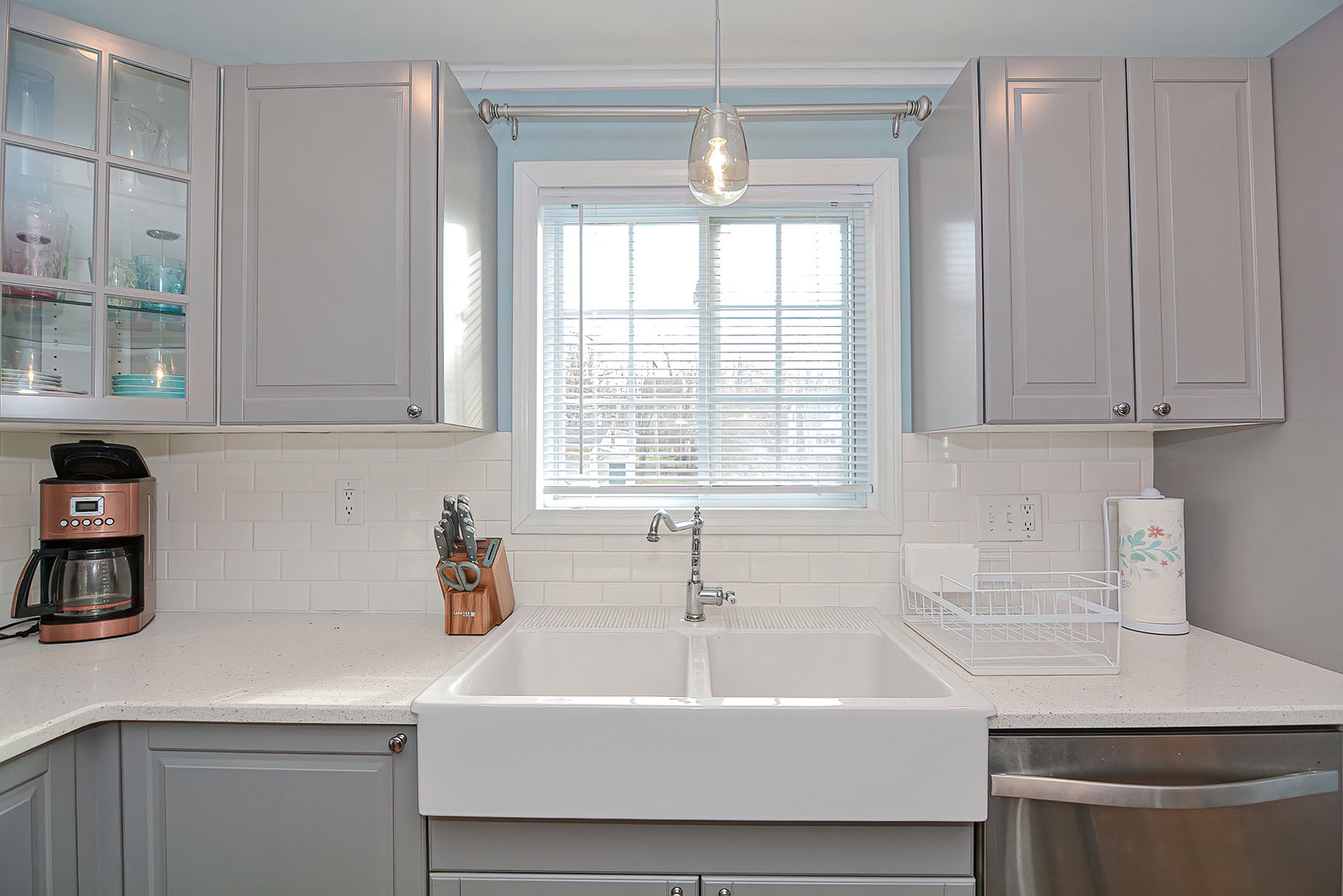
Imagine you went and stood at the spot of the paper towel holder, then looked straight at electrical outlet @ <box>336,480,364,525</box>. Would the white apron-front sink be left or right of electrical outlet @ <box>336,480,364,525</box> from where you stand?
left

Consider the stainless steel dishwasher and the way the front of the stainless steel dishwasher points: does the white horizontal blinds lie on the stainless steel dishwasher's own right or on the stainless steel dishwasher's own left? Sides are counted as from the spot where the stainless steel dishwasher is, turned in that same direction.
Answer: on the stainless steel dishwasher's own right

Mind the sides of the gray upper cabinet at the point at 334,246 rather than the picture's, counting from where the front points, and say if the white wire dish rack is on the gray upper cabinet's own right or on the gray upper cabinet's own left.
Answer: on the gray upper cabinet's own left

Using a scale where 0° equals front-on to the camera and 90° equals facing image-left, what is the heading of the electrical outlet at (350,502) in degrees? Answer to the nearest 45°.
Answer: approximately 0°

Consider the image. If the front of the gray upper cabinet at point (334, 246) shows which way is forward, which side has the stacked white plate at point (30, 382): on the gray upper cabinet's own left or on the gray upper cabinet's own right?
on the gray upper cabinet's own right

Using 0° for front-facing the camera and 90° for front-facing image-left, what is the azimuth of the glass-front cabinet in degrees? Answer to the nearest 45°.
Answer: approximately 315°

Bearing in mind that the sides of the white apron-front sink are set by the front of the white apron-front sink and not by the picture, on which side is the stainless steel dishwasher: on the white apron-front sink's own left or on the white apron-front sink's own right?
on the white apron-front sink's own left

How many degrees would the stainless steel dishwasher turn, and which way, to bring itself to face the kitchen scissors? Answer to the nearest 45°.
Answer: approximately 90° to its right
